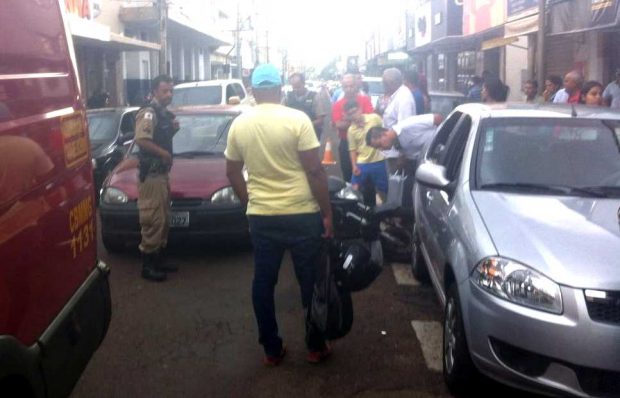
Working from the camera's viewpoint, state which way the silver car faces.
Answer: facing the viewer and to the right of the viewer

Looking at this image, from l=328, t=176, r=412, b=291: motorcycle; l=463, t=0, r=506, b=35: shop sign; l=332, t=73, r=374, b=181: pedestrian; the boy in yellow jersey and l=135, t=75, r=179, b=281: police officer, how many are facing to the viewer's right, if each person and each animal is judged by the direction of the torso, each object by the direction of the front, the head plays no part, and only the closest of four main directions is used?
1

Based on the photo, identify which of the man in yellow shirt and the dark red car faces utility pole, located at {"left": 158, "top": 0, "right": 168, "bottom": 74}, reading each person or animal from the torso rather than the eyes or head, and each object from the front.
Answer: the man in yellow shirt

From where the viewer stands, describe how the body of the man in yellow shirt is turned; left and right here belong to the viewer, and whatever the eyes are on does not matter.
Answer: facing away from the viewer

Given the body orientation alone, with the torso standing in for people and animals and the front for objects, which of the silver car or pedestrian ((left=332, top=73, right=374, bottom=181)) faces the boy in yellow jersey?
the pedestrian

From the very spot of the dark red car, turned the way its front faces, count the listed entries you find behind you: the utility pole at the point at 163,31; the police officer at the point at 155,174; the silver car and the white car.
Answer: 2

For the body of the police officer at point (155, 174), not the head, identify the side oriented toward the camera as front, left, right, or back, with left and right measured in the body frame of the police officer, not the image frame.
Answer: right

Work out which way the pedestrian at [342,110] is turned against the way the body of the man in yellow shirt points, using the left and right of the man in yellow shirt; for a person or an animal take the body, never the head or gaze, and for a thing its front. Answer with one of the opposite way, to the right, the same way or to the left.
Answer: the opposite way

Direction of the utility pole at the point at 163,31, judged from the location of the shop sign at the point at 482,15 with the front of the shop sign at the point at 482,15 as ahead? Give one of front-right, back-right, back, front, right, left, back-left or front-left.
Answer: front-right

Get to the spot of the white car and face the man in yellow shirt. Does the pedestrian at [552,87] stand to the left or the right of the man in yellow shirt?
left

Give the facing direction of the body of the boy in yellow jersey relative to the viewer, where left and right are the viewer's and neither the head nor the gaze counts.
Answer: facing the viewer and to the left of the viewer

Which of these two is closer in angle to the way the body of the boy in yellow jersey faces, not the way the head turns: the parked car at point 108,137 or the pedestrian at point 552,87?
the parked car

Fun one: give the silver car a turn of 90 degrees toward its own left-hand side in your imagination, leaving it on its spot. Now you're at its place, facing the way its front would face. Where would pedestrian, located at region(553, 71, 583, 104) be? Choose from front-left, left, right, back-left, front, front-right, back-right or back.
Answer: front-left

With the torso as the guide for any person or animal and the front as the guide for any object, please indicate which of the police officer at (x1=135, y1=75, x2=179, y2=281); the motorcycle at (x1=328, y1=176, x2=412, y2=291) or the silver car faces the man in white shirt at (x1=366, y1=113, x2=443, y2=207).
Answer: the police officer

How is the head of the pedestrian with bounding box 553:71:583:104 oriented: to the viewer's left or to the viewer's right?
to the viewer's left

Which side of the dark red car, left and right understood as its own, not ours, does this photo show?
front
